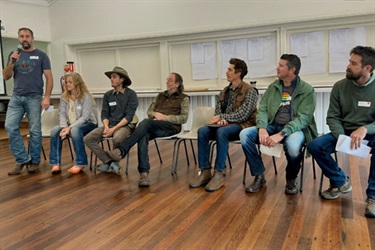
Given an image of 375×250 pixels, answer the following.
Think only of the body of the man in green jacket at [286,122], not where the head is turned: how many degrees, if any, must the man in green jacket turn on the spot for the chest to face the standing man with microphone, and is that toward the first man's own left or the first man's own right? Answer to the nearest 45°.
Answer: approximately 45° to the first man's own right

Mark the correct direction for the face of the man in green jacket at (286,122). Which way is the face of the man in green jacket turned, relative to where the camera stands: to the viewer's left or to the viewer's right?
to the viewer's left

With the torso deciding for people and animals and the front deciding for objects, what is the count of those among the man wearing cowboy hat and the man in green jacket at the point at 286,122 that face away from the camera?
0

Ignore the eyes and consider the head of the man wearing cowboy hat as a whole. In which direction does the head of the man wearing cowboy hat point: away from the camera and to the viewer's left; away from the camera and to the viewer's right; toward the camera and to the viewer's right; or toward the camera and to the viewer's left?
toward the camera and to the viewer's left

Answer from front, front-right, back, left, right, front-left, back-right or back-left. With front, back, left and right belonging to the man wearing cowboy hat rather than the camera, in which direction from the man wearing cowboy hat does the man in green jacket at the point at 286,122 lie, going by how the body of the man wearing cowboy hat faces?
left

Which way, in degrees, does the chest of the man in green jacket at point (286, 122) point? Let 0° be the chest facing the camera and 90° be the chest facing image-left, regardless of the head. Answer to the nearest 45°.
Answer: approximately 45°

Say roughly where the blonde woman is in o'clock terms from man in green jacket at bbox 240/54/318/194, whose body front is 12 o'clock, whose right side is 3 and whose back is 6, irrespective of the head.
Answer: The blonde woman is roughly at 2 o'clock from the man in green jacket.

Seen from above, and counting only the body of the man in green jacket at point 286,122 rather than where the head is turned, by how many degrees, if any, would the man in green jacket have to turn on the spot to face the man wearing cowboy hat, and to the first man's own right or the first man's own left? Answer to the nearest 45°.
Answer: approximately 45° to the first man's own right

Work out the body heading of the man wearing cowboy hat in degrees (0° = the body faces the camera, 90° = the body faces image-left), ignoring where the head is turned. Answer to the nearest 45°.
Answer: approximately 45°

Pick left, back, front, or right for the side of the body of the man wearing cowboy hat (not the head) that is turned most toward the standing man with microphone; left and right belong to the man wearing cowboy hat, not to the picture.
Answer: right
